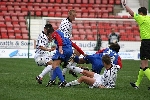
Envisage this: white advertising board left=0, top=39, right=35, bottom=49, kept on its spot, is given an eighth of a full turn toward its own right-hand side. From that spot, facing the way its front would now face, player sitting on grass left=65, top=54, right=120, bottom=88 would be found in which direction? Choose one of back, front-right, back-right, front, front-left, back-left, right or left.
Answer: front-left

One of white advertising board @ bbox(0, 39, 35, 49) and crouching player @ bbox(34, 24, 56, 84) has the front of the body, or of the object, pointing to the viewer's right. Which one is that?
the crouching player

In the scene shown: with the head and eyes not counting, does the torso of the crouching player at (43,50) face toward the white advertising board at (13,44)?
no

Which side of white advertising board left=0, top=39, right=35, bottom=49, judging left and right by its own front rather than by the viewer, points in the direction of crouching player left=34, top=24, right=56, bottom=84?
front

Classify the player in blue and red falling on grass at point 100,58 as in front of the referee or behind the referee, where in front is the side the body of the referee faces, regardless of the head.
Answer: in front

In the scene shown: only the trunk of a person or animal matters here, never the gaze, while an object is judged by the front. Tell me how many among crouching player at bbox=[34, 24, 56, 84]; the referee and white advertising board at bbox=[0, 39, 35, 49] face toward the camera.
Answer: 1

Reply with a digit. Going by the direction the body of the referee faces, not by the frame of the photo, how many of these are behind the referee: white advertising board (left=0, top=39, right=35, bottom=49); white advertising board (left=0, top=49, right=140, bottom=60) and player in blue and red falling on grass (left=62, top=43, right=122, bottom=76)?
0

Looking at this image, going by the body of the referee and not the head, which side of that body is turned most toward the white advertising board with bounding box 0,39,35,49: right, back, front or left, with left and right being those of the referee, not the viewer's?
front

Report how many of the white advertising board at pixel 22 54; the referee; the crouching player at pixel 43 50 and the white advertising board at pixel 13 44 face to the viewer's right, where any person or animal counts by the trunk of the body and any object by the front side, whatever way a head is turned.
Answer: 1

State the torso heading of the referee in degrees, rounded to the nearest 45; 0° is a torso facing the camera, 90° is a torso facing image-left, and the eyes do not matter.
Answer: approximately 135°

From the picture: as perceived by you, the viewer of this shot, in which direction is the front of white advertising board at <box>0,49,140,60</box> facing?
facing the viewer

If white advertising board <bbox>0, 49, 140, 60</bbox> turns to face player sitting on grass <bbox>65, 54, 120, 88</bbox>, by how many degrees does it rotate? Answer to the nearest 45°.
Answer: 0° — it already faces them

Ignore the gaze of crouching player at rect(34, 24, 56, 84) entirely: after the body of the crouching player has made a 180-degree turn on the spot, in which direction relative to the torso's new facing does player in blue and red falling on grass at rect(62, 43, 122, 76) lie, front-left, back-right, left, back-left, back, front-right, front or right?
back

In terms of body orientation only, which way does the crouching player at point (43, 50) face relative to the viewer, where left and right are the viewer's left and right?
facing to the right of the viewer

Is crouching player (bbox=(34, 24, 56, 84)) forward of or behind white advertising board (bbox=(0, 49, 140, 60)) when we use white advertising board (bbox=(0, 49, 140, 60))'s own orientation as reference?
forward

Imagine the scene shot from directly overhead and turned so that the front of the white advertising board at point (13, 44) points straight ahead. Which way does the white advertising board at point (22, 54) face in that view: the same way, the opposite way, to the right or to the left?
the same way

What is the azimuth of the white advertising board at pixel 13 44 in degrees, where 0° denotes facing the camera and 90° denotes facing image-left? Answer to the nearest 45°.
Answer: approximately 0°
